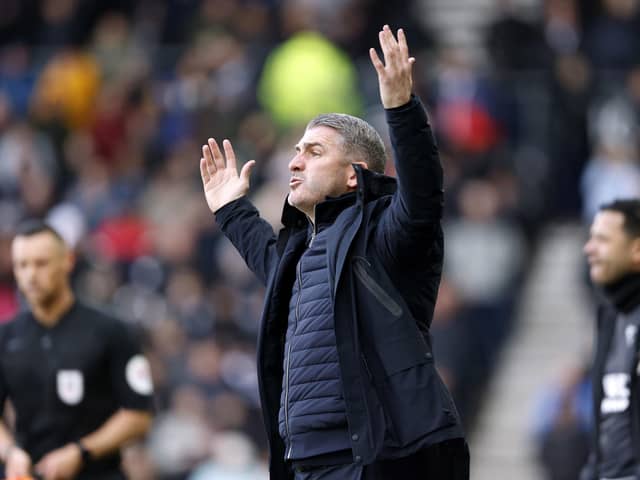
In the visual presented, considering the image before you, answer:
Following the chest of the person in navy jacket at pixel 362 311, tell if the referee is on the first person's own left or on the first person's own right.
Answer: on the first person's own right

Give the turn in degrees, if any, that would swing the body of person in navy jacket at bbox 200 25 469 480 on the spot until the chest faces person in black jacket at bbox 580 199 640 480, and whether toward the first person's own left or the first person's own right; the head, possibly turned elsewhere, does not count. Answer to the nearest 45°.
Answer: approximately 180°

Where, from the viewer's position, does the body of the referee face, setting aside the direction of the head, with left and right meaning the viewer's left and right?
facing the viewer and to the left of the viewer

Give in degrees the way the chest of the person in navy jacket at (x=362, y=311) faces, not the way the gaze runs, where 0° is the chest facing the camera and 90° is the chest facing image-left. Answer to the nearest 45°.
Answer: approximately 45°

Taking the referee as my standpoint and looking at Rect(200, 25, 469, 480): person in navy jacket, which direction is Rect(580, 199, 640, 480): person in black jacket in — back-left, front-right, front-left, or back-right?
front-left

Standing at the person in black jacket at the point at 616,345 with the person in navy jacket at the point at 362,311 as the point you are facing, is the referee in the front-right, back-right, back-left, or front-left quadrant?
front-right

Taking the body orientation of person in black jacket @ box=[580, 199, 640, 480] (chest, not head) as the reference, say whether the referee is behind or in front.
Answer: in front

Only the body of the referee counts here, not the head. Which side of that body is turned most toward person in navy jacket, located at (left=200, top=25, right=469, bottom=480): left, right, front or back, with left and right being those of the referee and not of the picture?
left

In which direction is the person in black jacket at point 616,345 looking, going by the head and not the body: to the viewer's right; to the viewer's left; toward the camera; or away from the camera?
to the viewer's left

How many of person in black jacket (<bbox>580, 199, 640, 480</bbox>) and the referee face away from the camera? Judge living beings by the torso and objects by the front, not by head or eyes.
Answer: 0

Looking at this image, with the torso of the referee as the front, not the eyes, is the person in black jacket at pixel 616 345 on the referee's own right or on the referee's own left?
on the referee's own left

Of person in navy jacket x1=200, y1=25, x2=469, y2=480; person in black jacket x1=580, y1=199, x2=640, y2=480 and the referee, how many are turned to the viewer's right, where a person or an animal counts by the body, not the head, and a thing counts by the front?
0
